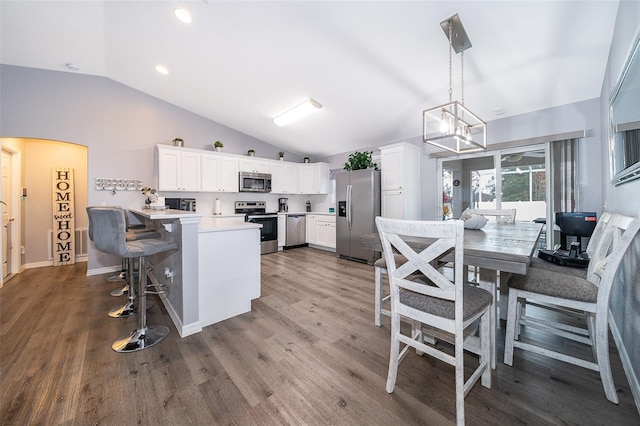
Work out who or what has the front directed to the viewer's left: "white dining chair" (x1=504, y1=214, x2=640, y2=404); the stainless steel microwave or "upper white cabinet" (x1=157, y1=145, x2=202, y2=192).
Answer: the white dining chair

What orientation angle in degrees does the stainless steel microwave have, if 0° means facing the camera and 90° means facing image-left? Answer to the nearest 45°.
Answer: approximately 315°

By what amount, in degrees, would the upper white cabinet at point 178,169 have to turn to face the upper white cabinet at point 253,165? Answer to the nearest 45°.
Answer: approximately 45° to its left

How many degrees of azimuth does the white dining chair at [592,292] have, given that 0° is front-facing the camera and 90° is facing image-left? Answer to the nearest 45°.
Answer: approximately 90°

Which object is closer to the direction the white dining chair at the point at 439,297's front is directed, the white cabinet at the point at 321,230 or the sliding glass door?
the sliding glass door
